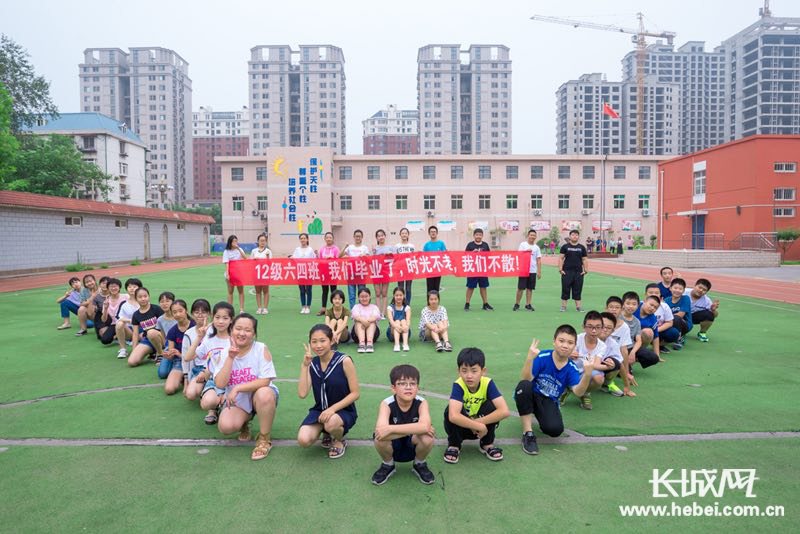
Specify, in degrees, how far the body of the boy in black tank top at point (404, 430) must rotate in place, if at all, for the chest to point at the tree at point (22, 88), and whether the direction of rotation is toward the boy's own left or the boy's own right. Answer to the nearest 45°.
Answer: approximately 135° to the boy's own right

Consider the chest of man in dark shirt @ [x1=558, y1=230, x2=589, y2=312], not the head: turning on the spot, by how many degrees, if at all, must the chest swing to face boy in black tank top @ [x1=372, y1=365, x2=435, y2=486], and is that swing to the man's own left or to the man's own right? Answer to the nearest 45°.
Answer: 0° — they already face them

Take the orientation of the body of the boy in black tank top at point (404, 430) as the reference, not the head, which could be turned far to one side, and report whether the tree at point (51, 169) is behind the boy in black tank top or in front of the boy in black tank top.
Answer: behind

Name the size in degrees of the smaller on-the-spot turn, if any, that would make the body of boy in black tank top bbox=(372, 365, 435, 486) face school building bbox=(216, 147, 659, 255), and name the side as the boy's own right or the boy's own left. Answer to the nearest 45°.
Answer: approximately 180°

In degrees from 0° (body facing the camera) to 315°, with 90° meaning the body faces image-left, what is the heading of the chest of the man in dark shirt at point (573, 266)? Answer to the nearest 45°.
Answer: approximately 0°

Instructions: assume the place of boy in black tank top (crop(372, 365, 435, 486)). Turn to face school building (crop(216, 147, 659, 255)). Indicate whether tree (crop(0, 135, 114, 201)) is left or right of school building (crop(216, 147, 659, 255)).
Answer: left

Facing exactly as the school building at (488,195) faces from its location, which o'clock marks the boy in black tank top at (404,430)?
The boy in black tank top is roughly at 12 o'clock from the school building.

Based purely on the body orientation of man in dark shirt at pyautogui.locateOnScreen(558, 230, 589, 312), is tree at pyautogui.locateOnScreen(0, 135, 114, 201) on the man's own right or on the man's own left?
on the man's own right
